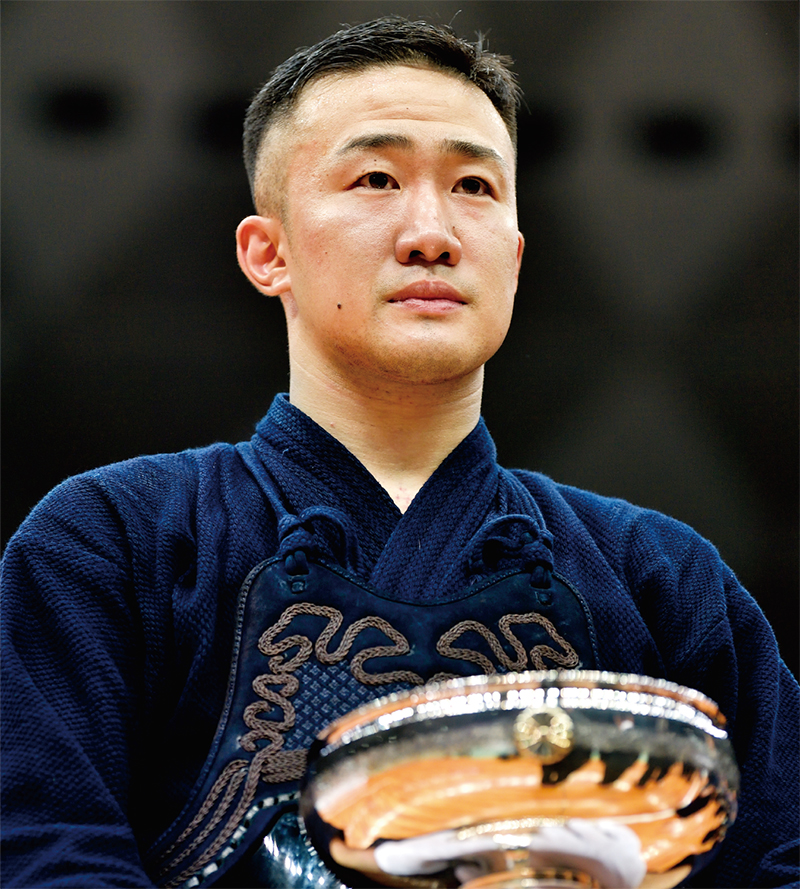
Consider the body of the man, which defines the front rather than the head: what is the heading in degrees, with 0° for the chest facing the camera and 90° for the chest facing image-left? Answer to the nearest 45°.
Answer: approximately 0°
